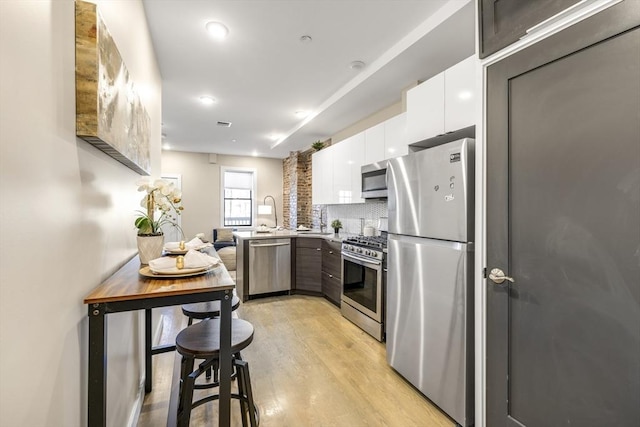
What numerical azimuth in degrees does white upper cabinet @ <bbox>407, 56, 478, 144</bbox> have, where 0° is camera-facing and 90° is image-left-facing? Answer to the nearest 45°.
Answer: approximately 45°

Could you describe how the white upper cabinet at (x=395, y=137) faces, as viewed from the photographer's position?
facing the viewer and to the left of the viewer

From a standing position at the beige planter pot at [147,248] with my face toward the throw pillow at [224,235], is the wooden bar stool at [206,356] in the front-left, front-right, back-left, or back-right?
back-right

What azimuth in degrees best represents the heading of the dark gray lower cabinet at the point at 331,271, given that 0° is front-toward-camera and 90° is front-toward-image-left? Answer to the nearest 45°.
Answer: approximately 45°

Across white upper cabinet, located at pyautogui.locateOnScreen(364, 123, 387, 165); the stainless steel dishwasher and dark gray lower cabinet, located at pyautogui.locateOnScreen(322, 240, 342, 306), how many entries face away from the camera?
0

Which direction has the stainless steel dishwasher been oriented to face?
toward the camera

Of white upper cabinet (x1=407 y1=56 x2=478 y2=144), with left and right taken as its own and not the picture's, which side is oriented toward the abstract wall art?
front

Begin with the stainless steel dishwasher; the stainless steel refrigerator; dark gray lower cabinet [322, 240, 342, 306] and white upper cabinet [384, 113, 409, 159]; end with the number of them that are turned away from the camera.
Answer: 0

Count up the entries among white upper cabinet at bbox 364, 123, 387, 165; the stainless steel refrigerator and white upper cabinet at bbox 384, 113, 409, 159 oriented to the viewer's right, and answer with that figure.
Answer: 0

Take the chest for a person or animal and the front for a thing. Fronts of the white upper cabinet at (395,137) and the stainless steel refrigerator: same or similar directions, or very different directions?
same or similar directions
